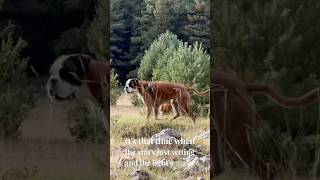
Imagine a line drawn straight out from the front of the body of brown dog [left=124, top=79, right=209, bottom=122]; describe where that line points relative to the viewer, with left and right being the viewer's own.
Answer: facing to the left of the viewer
